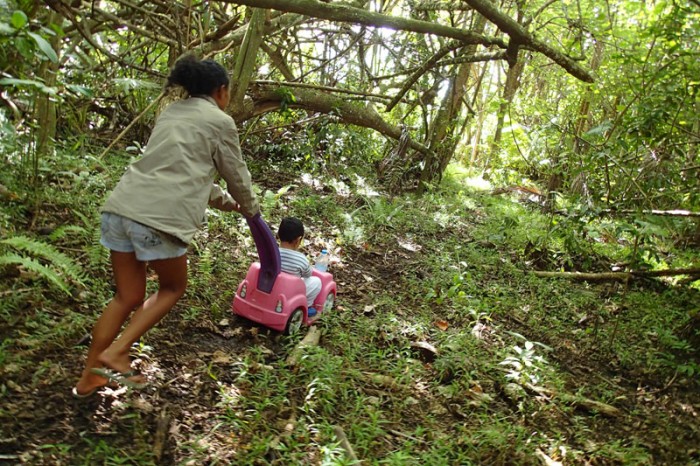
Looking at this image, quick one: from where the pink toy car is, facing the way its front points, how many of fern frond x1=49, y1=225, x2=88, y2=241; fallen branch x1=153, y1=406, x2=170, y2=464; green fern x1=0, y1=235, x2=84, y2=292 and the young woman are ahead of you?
0

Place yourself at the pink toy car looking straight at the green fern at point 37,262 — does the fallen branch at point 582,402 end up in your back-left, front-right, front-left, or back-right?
back-left

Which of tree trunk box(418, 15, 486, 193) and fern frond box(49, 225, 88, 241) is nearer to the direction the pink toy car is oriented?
the tree trunk

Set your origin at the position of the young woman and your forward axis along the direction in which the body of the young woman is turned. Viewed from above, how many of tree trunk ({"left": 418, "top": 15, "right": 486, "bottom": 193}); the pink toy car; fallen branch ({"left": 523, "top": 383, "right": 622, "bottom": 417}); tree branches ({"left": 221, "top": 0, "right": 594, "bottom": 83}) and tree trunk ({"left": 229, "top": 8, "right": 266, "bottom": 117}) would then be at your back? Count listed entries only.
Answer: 0

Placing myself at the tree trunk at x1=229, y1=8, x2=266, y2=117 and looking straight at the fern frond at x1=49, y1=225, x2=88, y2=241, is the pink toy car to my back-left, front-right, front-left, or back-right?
front-left

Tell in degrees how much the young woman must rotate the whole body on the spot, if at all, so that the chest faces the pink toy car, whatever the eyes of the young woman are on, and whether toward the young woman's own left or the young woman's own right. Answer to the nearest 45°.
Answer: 0° — they already face it

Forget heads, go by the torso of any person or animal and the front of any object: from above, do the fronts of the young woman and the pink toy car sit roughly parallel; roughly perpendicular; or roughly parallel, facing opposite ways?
roughly parallel

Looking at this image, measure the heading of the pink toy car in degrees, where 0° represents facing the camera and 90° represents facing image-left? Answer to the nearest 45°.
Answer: approximately 225°

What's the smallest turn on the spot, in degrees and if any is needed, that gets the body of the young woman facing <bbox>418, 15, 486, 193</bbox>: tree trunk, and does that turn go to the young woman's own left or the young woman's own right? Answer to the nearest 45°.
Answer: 0° — they already face it

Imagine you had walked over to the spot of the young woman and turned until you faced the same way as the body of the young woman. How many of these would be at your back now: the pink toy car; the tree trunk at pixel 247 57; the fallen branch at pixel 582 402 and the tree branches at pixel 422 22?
0

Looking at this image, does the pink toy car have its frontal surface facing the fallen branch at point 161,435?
no

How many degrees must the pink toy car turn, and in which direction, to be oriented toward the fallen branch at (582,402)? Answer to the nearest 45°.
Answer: approximately 45° to its right

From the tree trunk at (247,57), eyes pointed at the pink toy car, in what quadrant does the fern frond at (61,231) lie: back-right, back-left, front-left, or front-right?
front-right

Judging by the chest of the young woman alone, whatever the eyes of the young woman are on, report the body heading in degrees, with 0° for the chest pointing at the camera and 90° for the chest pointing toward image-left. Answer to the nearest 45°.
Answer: approximately 225°

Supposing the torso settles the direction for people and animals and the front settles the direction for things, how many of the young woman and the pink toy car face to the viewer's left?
0

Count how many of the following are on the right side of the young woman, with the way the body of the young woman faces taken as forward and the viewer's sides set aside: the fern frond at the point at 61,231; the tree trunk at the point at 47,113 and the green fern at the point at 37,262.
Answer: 0

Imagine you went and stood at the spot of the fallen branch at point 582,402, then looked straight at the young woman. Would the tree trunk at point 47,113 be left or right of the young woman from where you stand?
right

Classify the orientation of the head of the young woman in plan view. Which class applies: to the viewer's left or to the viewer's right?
to the viewer's right
